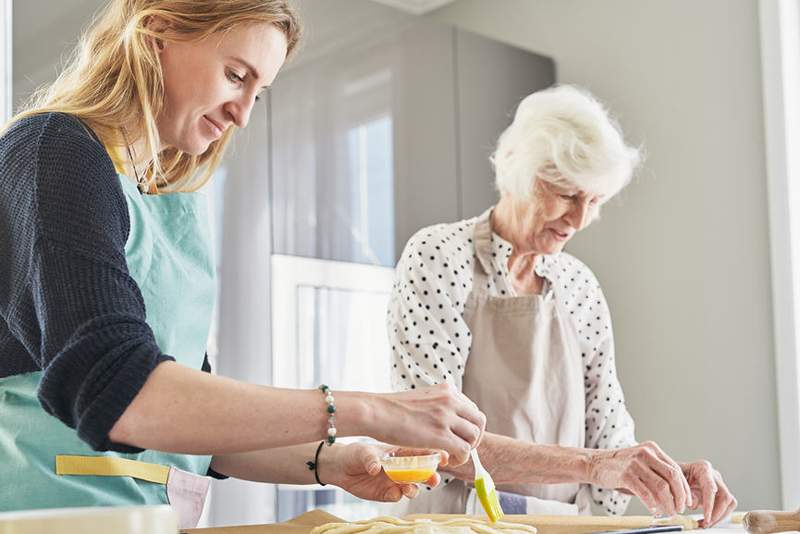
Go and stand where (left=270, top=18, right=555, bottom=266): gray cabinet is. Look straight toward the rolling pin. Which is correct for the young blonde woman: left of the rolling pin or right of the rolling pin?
right

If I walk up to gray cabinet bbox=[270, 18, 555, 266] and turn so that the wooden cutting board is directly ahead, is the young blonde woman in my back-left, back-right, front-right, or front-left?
front-right

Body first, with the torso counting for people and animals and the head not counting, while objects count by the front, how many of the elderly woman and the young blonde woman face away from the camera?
0

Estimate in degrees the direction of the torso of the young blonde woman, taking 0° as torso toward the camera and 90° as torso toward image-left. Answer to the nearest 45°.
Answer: approximately 315°

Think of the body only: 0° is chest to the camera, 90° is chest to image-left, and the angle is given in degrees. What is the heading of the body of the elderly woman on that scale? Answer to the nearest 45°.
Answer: approximately 315°

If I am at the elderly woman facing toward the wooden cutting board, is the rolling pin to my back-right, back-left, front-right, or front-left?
front-left

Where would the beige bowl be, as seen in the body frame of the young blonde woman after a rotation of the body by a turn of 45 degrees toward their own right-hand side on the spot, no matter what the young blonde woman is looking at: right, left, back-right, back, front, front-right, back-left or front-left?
front

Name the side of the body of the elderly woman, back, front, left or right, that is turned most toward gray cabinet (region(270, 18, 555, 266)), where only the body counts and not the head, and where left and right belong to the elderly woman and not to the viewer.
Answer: back

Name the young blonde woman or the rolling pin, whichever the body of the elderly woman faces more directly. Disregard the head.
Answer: the rolling pin

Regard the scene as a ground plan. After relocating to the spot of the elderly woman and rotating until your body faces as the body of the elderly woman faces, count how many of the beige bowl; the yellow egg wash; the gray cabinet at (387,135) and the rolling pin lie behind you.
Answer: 1

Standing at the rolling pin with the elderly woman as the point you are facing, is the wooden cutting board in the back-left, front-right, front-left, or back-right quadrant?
front-left
